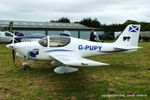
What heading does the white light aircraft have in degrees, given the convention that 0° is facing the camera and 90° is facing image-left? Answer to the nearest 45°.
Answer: approximately 90°

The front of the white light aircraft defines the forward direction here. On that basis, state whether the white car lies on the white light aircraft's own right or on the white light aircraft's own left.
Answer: on the white light aircraft's own right
